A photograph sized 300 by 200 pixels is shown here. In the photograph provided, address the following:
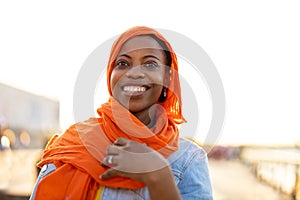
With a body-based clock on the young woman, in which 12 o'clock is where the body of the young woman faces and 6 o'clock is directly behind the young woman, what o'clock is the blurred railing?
The blurred railing is roughly at 7 o'clock from the young woman.

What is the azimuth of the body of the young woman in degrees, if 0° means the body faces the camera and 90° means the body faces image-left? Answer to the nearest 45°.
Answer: approximately 0°
